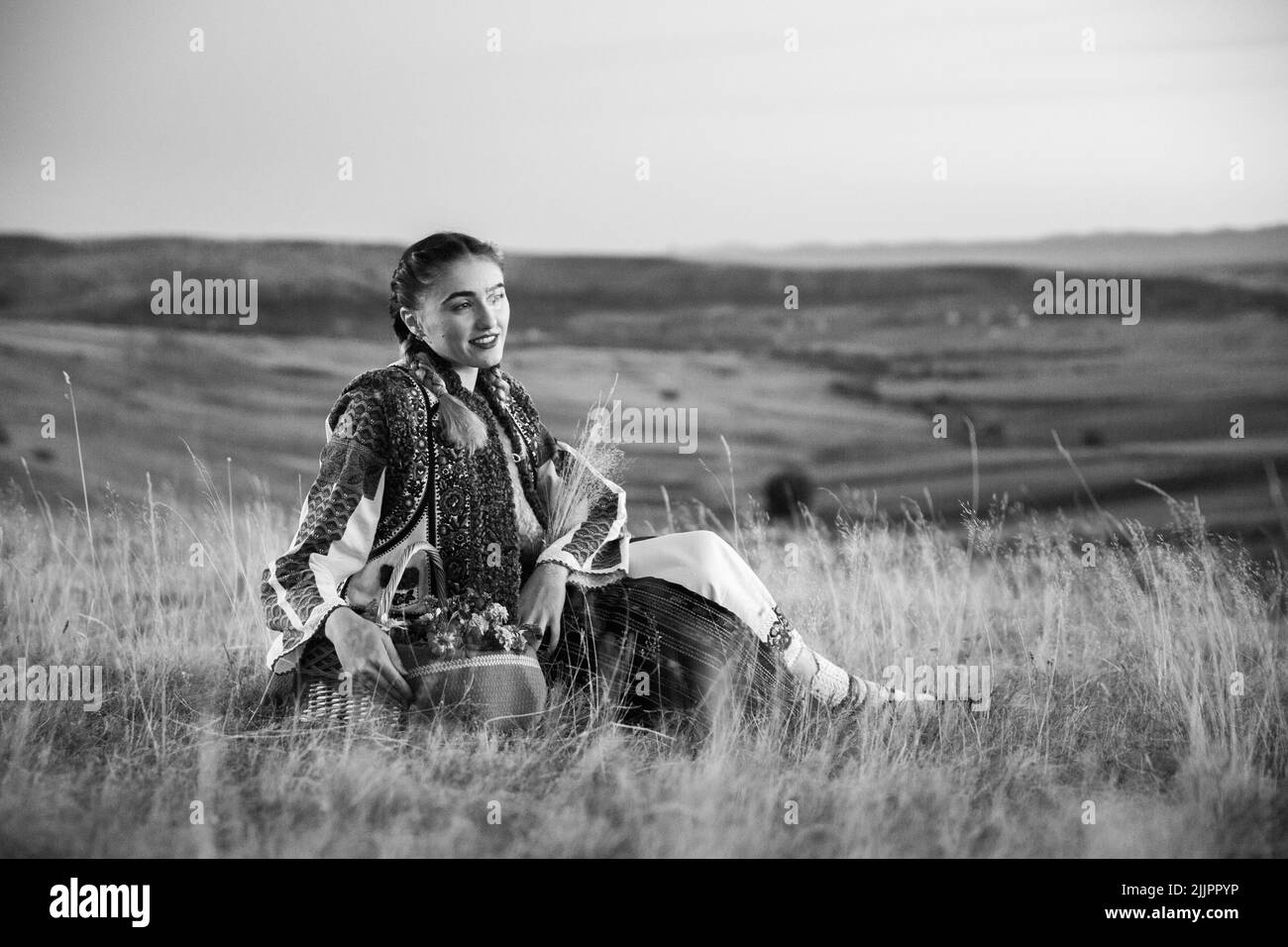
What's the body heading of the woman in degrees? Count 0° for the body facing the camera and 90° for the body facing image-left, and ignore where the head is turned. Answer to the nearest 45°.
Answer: approximately 315°

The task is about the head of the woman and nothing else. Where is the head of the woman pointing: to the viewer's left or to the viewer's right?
to the viewer's right
